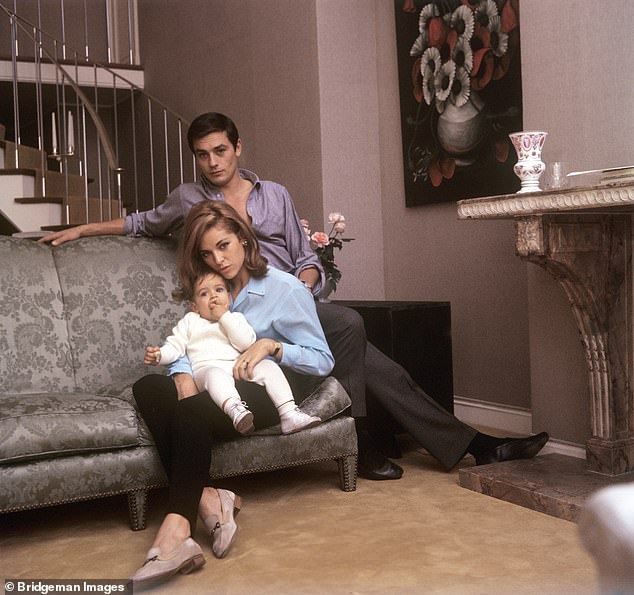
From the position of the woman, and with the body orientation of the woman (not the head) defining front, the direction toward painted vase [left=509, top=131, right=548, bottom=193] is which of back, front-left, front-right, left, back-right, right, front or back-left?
back-left

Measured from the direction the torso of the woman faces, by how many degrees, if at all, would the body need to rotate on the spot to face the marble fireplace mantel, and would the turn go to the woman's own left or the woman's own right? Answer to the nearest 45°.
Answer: approximately 135° to the woman's own left

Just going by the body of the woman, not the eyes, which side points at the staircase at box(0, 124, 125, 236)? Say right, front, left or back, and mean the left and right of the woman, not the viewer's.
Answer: right

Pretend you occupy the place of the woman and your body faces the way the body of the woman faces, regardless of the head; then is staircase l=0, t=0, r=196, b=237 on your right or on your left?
on your right

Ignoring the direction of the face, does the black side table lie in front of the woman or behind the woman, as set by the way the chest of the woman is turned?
behind

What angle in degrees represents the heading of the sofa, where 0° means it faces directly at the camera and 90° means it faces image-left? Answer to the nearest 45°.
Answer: approximately 315°

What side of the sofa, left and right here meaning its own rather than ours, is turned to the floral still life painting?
left
